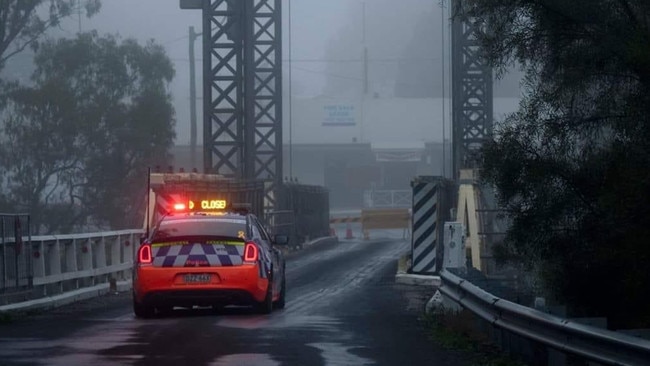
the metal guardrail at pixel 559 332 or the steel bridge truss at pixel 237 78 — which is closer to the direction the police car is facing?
the steel bridge truss

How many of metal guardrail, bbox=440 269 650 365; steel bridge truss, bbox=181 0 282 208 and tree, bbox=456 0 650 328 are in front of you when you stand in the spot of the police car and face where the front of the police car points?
1

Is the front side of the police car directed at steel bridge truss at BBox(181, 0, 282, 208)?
yes

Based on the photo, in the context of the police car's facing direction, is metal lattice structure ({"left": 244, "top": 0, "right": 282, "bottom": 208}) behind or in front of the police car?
in front

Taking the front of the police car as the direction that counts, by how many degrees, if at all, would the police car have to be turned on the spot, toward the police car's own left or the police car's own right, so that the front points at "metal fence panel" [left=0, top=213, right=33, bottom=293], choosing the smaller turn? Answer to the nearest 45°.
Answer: approximately 45° to the police car's own left

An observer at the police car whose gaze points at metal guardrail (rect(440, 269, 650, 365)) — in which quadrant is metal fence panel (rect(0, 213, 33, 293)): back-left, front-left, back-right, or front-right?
back-right

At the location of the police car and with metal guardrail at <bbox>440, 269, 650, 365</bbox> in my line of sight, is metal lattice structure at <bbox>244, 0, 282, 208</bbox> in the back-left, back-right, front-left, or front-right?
back-left

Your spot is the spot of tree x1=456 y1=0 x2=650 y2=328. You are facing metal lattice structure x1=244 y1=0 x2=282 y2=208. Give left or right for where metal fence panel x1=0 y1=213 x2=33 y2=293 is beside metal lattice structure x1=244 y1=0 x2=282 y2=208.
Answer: left

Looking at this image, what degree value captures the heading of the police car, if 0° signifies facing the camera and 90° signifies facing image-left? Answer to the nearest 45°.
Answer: approximately 180°
